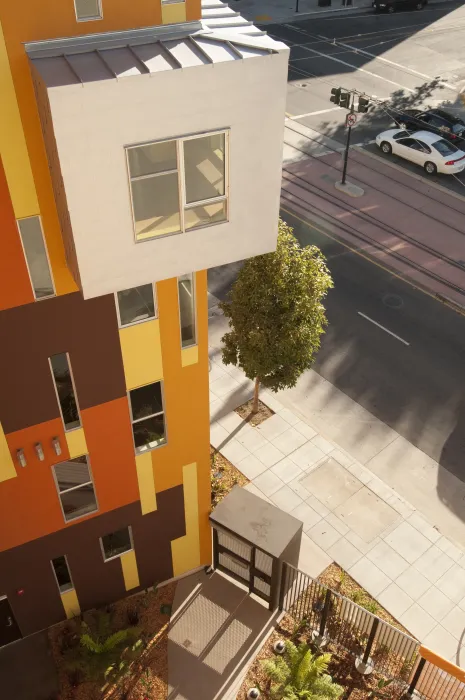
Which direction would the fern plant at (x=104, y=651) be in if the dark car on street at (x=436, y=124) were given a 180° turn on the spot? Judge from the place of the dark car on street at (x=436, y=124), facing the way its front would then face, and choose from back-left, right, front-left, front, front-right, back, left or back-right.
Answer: front-right

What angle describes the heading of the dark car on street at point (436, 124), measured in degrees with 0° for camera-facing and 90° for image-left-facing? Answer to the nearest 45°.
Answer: approximately 135°

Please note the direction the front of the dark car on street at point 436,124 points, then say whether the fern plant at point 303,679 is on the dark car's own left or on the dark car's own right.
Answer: on the dark car's own left

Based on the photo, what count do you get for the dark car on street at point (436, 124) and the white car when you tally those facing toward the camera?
0

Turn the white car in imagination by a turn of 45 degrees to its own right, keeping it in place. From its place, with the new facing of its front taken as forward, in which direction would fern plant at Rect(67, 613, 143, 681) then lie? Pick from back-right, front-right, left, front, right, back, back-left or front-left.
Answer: back

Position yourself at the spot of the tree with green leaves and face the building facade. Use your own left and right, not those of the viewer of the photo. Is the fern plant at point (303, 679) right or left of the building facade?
left
